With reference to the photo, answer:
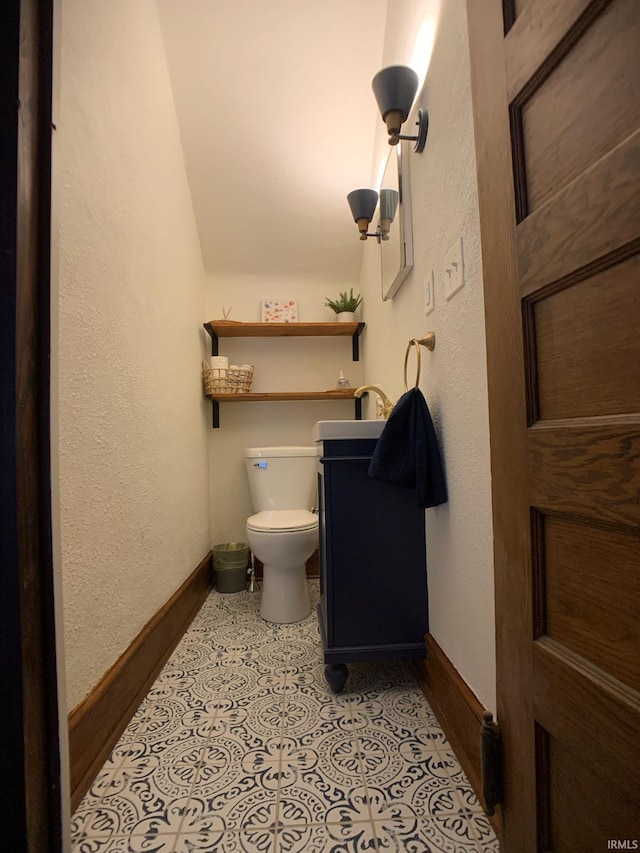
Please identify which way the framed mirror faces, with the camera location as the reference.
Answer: facing to the left of the viewer

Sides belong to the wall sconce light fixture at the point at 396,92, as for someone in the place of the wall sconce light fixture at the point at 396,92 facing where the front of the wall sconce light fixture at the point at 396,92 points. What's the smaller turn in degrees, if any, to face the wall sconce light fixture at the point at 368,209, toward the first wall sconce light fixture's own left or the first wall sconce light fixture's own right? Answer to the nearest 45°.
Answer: approximately 90° to the first wall sconce light fixture's own right

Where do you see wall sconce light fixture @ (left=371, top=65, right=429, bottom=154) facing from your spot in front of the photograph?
facing to the left of the viewer

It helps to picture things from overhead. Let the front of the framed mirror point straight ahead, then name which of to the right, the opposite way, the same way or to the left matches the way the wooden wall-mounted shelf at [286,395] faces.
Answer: to the left

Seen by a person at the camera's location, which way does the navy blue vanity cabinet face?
facing to the left of the viewer

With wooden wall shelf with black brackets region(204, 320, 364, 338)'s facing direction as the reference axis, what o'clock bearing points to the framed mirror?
The framed mirror is roughly at 11 o'clock from the wooden wall shelf with black brackets.

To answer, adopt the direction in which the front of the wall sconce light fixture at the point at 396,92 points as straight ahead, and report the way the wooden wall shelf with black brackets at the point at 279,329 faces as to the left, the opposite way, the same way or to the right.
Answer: to the left

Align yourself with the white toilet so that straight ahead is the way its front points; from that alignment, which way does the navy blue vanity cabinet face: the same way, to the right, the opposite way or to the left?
to the right

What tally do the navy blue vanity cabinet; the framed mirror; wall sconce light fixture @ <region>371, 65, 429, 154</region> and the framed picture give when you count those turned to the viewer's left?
3
